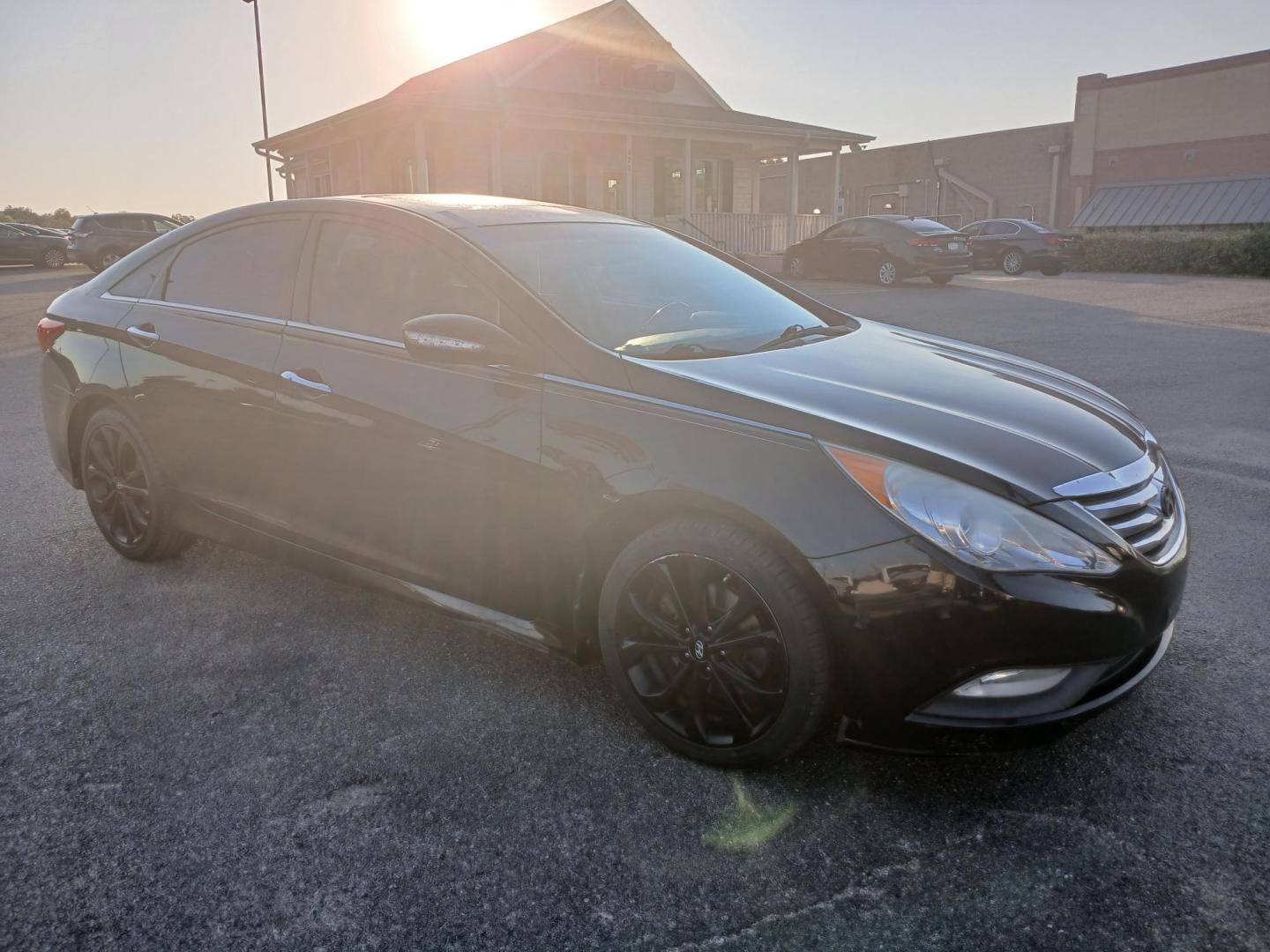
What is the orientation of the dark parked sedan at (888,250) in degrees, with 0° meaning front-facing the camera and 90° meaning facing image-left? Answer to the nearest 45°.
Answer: approximately 135°

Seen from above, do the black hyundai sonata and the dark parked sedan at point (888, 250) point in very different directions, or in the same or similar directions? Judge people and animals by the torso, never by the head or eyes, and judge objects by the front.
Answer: very different directions

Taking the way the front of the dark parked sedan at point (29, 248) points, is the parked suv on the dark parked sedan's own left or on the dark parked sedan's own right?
on the dark parked sedan's own right

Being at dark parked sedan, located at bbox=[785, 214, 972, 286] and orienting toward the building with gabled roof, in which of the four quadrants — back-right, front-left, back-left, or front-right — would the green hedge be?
back-right

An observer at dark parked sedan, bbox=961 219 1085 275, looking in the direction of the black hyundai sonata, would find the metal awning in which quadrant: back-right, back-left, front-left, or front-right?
back-left

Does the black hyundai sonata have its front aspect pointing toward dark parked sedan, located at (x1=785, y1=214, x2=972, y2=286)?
no

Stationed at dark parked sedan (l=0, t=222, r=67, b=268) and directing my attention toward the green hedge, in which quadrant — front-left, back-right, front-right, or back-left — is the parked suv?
front-right

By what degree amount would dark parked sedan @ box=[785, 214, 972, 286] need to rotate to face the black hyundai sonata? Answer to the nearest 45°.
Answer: approximately 135° to its left

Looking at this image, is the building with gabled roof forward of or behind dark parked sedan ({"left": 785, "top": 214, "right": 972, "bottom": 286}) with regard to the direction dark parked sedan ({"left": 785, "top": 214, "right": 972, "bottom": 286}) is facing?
forward

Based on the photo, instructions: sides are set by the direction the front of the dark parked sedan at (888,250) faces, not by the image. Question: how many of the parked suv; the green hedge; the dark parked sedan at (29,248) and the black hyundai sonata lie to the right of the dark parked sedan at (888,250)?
1
